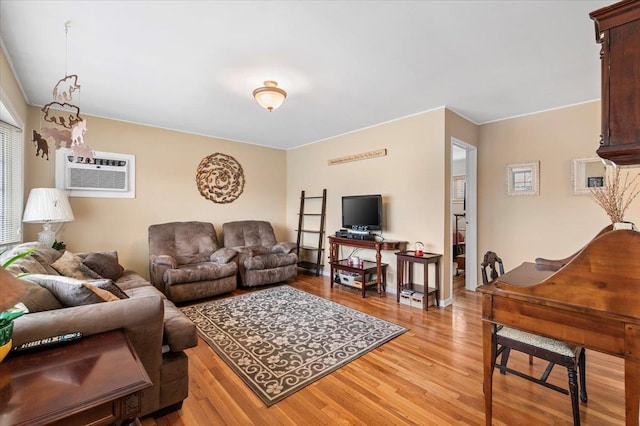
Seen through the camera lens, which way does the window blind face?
facing to the right of the viewer

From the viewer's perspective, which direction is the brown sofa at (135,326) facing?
to the viewer's right

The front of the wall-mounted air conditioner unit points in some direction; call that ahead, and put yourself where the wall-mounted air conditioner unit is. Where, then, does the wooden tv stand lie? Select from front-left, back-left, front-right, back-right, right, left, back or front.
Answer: front-left

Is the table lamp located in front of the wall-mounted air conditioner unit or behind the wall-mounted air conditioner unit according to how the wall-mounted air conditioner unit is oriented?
in front

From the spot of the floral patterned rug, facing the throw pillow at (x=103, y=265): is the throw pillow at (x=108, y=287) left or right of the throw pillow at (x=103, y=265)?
left

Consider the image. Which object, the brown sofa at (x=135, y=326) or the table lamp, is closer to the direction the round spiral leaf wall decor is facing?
the brown sofa

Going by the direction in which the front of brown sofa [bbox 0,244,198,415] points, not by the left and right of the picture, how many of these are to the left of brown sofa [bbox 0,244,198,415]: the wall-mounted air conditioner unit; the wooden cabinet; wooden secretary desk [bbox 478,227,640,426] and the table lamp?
2

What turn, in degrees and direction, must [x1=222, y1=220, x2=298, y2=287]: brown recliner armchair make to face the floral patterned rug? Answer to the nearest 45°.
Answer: approximately 45° to its right

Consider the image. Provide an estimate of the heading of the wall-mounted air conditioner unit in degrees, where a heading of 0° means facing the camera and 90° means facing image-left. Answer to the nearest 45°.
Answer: approximately 0°

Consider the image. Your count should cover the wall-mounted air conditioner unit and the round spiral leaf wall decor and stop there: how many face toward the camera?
2
